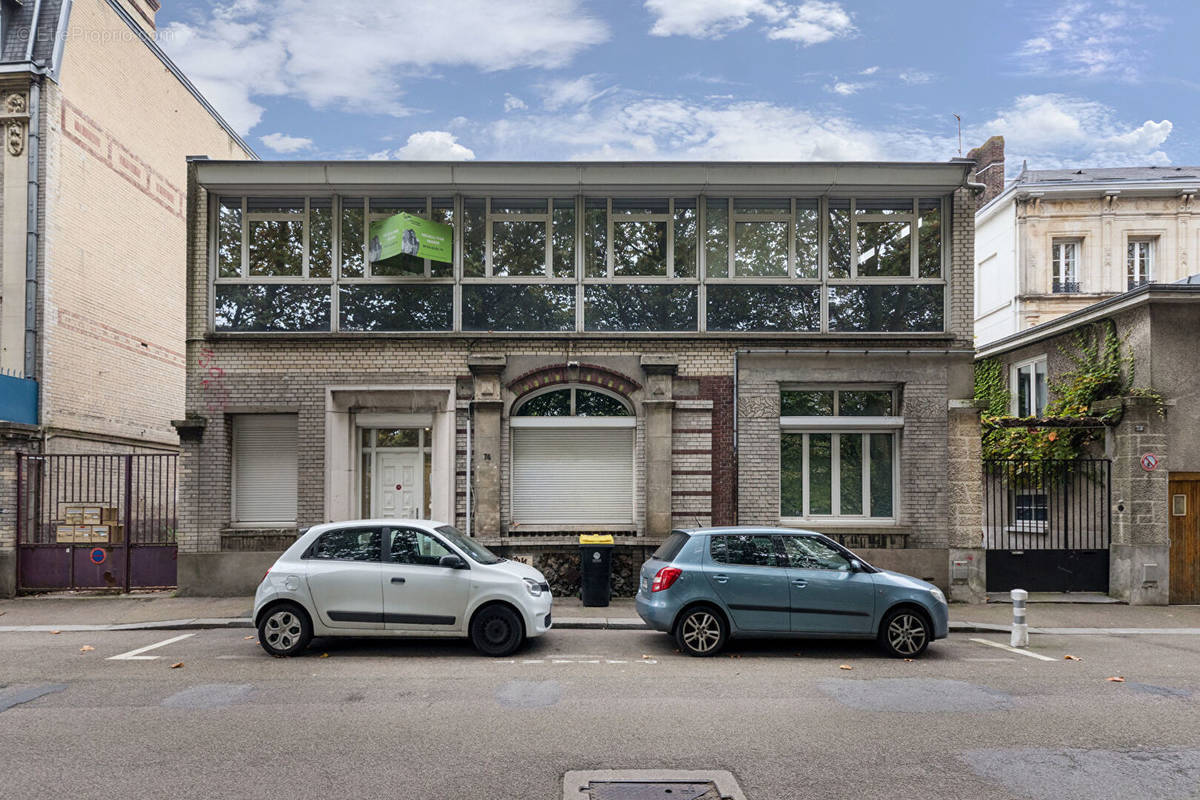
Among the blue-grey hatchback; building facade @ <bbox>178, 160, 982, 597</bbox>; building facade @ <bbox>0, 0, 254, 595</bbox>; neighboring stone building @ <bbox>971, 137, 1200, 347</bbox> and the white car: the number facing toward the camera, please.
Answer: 3

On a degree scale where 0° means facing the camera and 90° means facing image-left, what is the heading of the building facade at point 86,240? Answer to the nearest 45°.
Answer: approximately 0°

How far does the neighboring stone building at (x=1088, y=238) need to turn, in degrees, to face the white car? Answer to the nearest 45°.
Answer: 0° — it already faces it

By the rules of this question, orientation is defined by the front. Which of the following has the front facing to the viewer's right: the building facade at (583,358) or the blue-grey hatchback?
the blue-grey hatchback

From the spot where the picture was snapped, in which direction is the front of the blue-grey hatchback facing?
facing to the right of the viewer

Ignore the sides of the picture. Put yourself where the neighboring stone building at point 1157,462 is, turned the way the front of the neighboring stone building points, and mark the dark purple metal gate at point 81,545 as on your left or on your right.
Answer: on your right

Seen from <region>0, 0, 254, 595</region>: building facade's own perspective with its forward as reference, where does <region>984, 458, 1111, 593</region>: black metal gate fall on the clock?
The black metal gate is roughly at 10 o'clock from the building facade.

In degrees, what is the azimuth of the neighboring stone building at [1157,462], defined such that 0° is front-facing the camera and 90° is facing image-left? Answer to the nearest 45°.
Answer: approximately 0°
